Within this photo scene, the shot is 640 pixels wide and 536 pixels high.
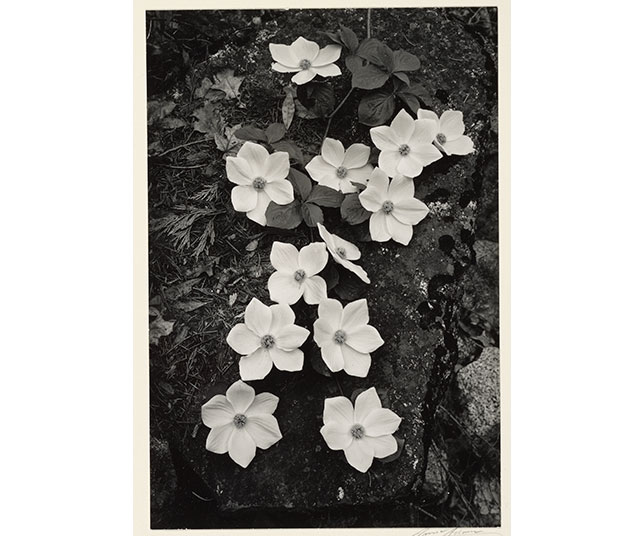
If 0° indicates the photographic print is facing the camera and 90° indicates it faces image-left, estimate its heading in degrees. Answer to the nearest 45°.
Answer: approximately 0°
